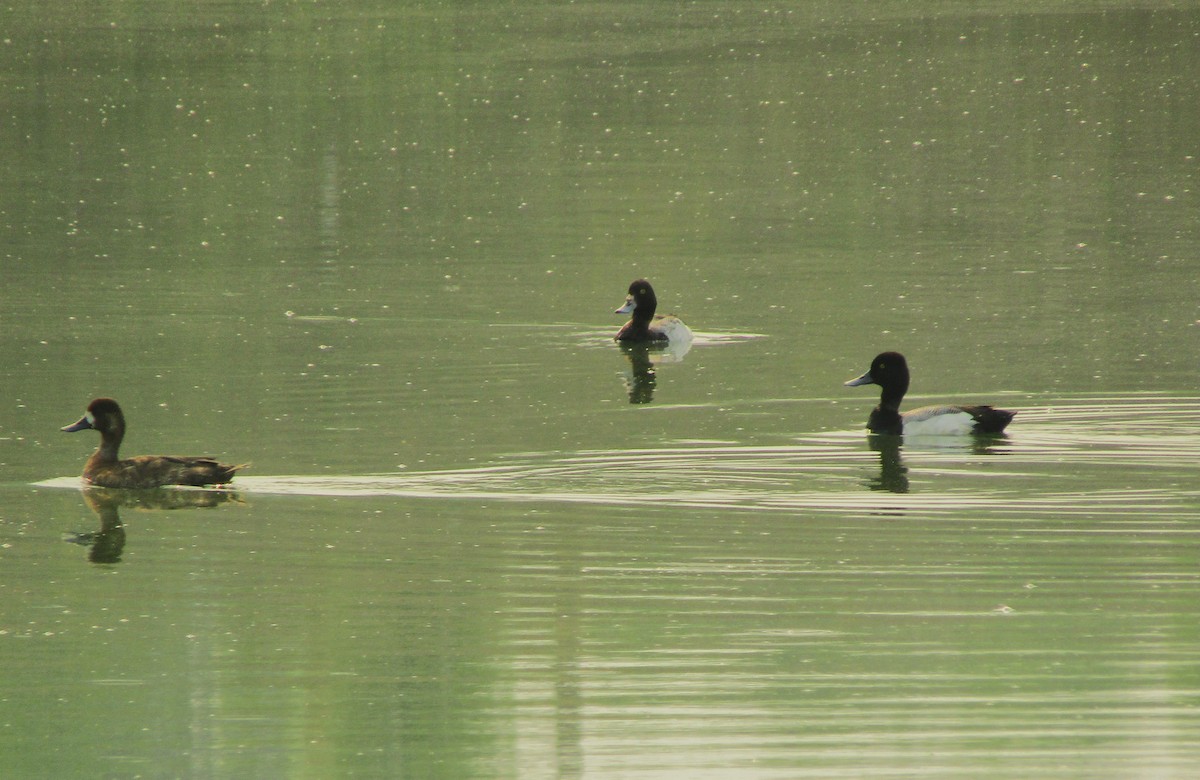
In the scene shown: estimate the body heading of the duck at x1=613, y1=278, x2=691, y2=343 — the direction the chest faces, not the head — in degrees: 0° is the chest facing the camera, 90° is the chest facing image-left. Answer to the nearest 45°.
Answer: approximately 45°
